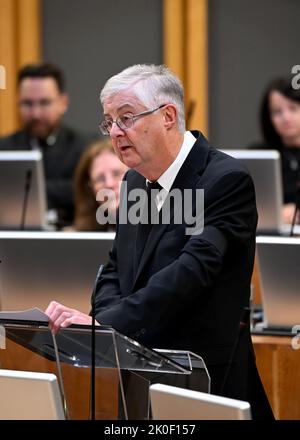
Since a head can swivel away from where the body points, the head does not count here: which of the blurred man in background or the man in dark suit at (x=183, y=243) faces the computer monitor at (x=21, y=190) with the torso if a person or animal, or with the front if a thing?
the blurred man in background

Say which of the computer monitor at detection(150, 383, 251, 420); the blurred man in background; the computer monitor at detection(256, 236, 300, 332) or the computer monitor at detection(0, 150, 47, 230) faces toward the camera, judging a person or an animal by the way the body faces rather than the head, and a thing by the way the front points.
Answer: the blurred man in background

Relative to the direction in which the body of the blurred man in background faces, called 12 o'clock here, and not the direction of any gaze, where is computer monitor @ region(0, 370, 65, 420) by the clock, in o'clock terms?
The computer monitor is roughly at 12 o'clock from the blurred man in background.

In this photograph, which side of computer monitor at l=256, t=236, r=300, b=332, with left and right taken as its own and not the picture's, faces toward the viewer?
back

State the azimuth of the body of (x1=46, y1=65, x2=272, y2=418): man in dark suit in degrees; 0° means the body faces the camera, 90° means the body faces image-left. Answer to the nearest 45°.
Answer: approximately 45°

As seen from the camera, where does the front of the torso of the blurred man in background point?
toward the camera

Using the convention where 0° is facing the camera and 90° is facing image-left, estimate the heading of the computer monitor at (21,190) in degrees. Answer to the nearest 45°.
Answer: approximately 180°

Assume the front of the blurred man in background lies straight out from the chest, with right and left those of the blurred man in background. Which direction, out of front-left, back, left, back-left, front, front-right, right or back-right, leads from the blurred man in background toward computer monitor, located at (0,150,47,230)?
front

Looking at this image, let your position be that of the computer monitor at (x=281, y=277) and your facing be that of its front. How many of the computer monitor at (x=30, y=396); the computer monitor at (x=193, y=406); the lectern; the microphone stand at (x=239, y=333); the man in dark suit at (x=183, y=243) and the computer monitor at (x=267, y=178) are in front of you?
1

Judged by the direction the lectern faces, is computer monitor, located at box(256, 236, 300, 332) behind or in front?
behind

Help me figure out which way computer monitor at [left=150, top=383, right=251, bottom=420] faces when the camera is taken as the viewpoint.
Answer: facing away from the viewer and to the right of the viewer

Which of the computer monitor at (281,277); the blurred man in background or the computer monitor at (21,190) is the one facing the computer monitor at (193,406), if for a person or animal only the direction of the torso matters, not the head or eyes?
the blurred man in background

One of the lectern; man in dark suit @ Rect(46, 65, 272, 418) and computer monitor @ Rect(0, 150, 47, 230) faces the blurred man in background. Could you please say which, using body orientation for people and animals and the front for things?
the computer monitor

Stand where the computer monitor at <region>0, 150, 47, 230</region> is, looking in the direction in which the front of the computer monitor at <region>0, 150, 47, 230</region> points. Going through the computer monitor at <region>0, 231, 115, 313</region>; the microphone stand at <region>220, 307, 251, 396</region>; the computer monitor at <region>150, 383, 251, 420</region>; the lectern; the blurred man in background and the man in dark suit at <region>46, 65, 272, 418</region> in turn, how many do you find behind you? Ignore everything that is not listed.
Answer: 5

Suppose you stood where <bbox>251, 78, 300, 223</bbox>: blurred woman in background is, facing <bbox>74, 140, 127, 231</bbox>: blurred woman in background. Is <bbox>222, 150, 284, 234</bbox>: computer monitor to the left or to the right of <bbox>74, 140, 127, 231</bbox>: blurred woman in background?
left
